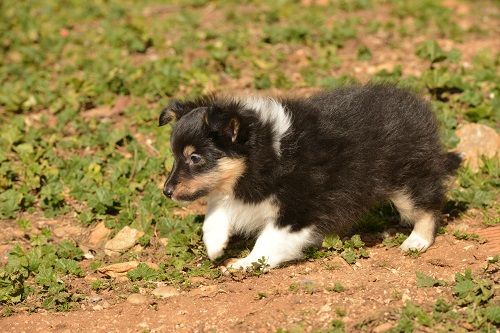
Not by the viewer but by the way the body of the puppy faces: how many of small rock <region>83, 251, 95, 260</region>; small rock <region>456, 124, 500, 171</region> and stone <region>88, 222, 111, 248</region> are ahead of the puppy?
2

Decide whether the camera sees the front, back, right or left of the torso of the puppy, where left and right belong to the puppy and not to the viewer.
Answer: left

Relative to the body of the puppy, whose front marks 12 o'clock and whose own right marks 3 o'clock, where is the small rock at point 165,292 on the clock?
The small rock is roughly at 11 o'clock from the puppy.

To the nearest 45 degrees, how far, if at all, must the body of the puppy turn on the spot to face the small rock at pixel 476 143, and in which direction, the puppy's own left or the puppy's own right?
approximately 135° to the puppy's own right

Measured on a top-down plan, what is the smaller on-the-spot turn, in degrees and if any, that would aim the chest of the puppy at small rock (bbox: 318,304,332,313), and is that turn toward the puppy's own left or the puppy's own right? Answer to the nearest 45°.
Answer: approximately 90° to the puppy's own left

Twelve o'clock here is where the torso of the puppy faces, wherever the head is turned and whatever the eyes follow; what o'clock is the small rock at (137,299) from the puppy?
The small rock is roughly at 11 o'clock from the puppy.

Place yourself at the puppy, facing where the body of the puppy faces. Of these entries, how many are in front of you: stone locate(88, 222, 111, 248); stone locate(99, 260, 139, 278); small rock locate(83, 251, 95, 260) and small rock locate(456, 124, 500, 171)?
3

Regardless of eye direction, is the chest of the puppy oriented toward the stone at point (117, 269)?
yes

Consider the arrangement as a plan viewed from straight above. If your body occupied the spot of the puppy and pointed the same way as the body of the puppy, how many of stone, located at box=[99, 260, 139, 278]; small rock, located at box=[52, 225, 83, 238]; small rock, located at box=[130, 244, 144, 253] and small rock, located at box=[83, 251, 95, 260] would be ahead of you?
4

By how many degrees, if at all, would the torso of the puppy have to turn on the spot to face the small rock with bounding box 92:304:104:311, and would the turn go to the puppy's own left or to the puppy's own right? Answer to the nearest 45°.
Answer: approximately 45° to the puppy's own left
